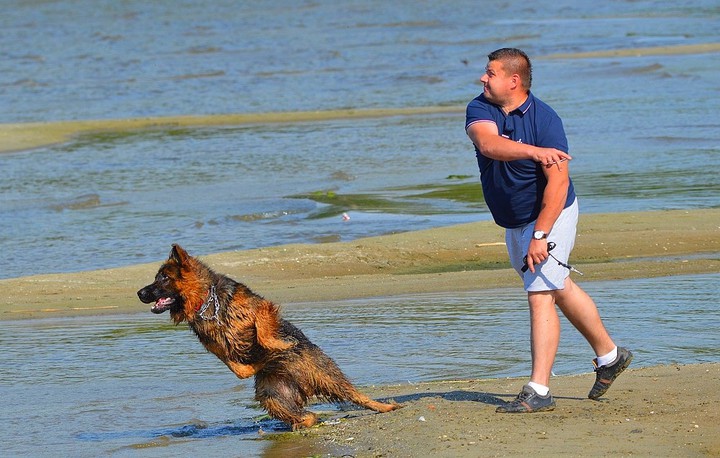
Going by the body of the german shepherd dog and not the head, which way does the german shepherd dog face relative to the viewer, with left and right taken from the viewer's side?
facing to the left of the viewer

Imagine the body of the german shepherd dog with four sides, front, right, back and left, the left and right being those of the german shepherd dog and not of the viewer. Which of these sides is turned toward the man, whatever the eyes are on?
back

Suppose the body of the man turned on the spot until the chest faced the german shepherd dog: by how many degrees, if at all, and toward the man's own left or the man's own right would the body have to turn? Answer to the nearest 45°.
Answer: approximately 45° to the man's own right

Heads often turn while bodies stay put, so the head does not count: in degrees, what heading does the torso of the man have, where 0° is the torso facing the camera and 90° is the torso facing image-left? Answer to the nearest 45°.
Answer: approximately 45°
